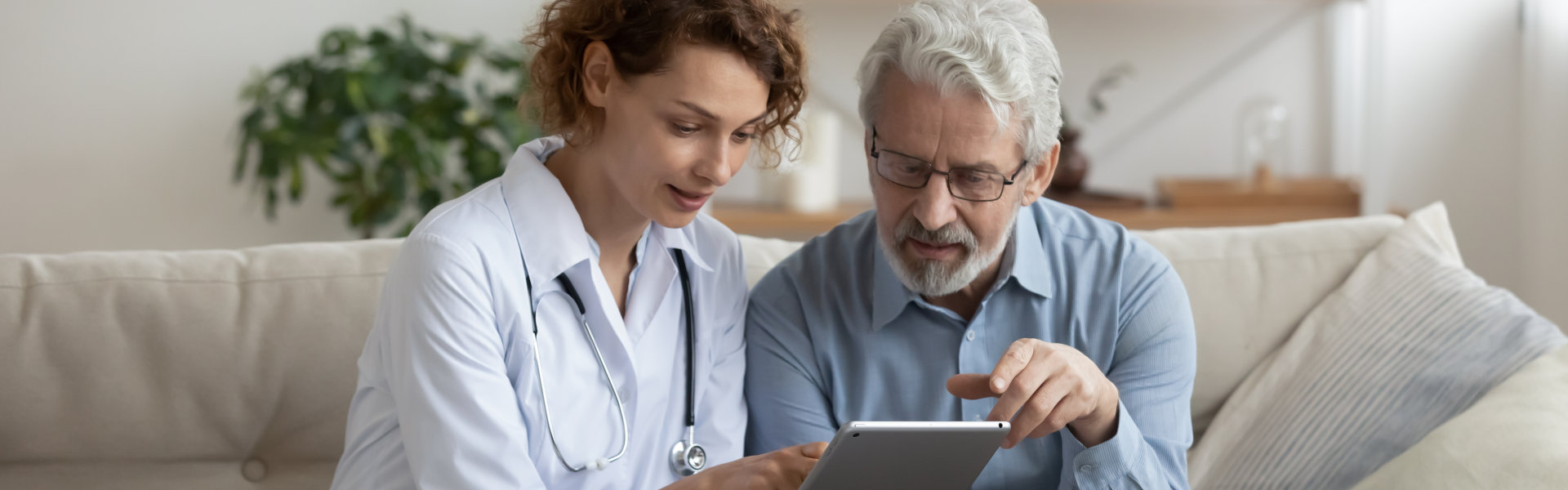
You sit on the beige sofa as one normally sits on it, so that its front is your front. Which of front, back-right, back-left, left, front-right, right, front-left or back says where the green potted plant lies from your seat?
back

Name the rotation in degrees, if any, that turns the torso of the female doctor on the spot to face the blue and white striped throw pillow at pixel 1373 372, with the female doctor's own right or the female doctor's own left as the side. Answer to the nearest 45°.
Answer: approximately 45° to the female doctor's own left

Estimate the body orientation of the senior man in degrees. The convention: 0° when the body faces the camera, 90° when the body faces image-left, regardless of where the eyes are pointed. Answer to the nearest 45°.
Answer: approximately 0°

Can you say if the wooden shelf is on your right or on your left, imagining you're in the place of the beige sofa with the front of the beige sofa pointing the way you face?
on your left

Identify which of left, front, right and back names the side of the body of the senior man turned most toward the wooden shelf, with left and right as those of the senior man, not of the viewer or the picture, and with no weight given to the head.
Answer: back

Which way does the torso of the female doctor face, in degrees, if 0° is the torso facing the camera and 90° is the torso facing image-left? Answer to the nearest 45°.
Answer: approximately 315°

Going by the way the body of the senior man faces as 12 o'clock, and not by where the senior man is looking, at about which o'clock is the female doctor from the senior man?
The female doctor is roughly at 2 o'clock from the senior man.

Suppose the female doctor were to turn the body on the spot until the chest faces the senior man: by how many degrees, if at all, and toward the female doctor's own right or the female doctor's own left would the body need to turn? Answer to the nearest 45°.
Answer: approximately 45° to the female doctor's own left
